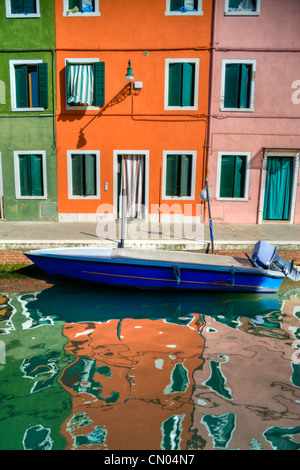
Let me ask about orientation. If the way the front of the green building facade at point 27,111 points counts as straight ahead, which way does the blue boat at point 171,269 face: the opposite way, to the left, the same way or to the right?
to the right

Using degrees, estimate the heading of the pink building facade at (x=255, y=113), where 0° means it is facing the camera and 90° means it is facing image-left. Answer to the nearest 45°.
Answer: approximately 0°

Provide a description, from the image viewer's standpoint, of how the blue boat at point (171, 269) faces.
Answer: facing to the left of the viewer

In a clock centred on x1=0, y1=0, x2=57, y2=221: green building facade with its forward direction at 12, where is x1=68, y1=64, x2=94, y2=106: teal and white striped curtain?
The teal and white striped curtain is roughly at 10 o'clock from the green building facade.

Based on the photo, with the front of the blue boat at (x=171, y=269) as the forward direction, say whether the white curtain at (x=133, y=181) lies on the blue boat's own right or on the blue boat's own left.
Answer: on the blue boat's own right

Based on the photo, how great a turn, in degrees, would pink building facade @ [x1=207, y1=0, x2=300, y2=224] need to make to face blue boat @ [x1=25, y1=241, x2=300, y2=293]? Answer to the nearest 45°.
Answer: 0° — it already faces it

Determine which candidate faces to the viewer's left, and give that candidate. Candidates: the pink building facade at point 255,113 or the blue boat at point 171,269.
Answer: the blue boat

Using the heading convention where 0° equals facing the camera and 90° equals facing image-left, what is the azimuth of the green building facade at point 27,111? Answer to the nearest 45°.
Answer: approximately 0°

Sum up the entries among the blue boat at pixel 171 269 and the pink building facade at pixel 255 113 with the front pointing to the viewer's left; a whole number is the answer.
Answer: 1

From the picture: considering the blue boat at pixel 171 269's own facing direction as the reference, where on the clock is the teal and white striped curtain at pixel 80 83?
The teal and white striped curtain is roughly at 2 o'clock from the blue boat.

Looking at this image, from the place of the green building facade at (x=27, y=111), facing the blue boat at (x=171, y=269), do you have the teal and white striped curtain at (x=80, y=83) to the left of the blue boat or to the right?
left
